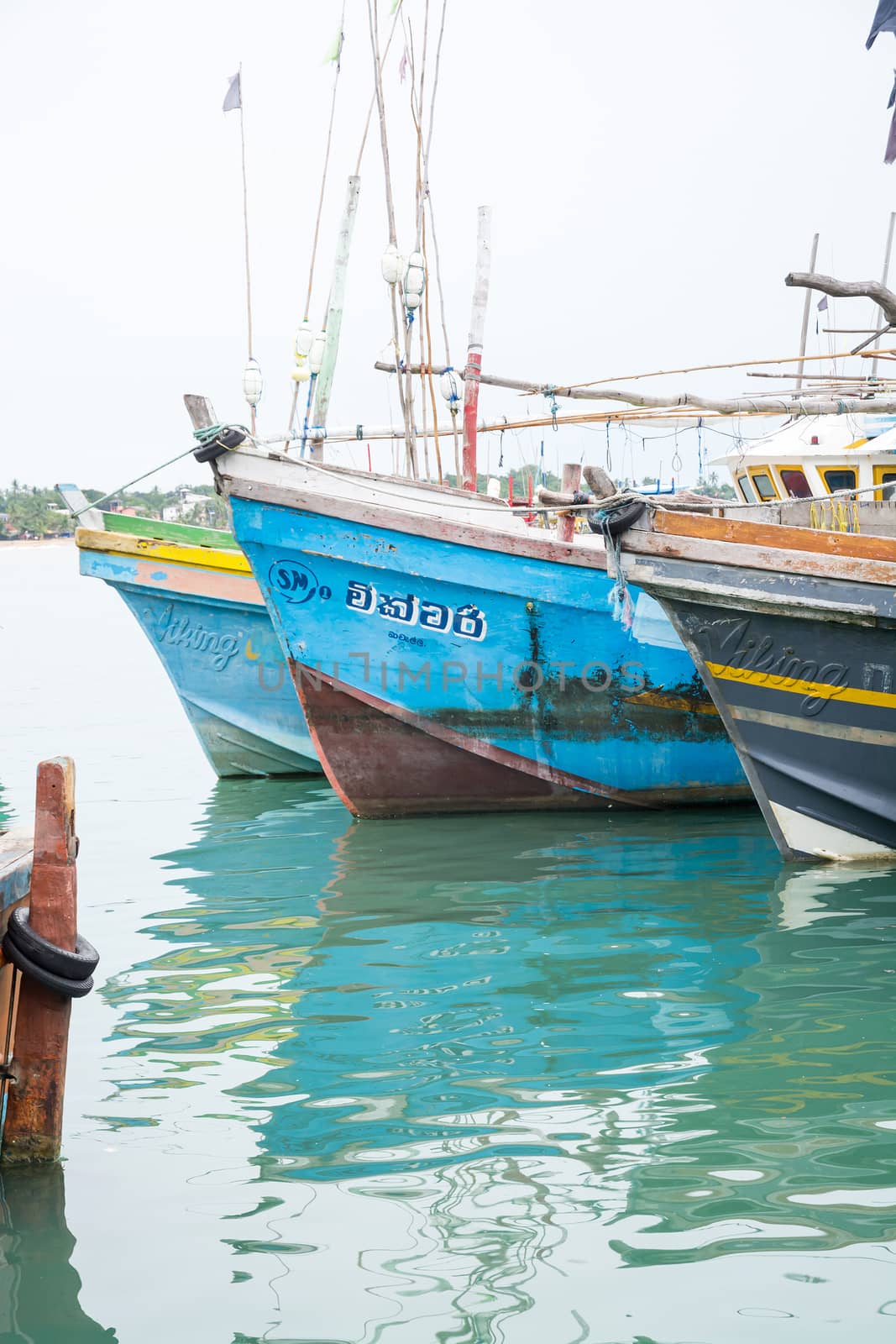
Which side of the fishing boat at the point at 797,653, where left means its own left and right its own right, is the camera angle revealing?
left

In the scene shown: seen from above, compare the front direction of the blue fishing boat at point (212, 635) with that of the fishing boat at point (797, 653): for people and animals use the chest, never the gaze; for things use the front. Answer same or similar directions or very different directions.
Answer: same or similar directions

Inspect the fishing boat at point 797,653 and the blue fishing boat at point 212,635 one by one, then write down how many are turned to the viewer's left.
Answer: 2

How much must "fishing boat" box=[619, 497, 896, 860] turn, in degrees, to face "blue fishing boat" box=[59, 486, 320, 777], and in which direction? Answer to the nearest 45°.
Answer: approximately 45° to its right

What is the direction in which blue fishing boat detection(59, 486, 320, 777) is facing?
to the viewer's left

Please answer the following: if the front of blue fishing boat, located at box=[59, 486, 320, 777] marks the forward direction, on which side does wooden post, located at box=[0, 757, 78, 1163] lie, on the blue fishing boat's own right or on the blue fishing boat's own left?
on the blue fishing boat's own left

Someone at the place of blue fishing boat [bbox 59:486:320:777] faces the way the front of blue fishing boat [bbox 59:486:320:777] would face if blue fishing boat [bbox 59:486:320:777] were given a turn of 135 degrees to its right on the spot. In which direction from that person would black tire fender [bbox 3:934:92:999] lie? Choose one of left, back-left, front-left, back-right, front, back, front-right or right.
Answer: back-right
